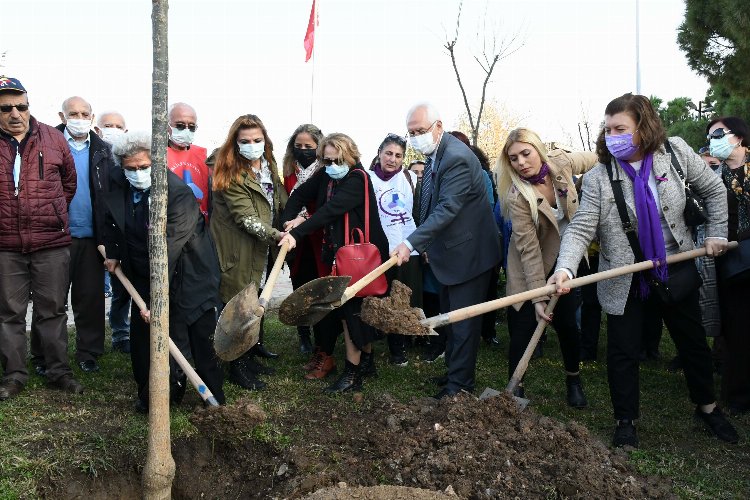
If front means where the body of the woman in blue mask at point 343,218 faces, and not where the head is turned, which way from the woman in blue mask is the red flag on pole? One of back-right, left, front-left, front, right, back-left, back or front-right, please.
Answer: back-right

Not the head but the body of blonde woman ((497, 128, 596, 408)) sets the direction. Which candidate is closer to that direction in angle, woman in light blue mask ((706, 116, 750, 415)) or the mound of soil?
the mound of soil

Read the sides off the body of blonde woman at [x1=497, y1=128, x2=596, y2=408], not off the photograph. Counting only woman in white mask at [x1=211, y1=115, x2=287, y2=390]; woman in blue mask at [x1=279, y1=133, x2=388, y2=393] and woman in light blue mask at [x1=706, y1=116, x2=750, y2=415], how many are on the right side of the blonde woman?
2

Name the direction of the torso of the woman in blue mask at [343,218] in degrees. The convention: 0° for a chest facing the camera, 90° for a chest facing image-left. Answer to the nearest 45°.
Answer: approximately 45°

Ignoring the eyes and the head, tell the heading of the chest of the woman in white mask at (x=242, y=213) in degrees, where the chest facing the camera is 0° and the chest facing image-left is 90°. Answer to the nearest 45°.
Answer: approximately 315°

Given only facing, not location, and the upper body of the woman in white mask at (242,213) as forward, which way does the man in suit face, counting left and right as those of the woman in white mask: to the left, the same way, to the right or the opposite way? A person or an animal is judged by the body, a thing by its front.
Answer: to the right

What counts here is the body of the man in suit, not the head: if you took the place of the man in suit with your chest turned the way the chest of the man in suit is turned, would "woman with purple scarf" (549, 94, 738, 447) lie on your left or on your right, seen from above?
on your left

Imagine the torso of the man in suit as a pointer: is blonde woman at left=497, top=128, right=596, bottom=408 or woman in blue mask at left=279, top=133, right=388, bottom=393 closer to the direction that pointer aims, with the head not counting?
the woman in blue mask

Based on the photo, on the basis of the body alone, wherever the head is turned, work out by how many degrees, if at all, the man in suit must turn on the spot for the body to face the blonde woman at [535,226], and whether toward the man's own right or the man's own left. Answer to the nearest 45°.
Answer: approximately 135° to the man's own left

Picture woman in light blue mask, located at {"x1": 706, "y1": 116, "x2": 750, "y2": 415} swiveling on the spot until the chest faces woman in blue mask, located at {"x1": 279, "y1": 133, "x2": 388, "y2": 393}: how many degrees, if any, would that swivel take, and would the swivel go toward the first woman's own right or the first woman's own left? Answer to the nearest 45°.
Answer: approximately 45° to the first woman's own right
